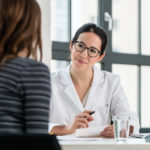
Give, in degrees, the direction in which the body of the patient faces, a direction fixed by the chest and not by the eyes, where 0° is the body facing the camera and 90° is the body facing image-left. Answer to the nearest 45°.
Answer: approximately 225°

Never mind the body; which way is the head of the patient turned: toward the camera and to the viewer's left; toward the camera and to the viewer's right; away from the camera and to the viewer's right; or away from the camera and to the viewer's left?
away from the camera and to the viewer's right

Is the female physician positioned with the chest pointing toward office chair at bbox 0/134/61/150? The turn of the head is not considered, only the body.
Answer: yes

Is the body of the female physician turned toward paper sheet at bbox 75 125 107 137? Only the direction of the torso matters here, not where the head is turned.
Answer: yes

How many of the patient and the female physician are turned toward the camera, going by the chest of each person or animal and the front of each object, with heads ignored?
1

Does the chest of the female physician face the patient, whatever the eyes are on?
yes

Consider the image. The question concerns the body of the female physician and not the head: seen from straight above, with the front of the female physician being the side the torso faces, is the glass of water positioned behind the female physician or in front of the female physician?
in front

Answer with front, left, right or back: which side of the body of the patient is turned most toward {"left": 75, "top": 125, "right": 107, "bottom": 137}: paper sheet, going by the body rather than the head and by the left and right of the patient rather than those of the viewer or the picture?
front
